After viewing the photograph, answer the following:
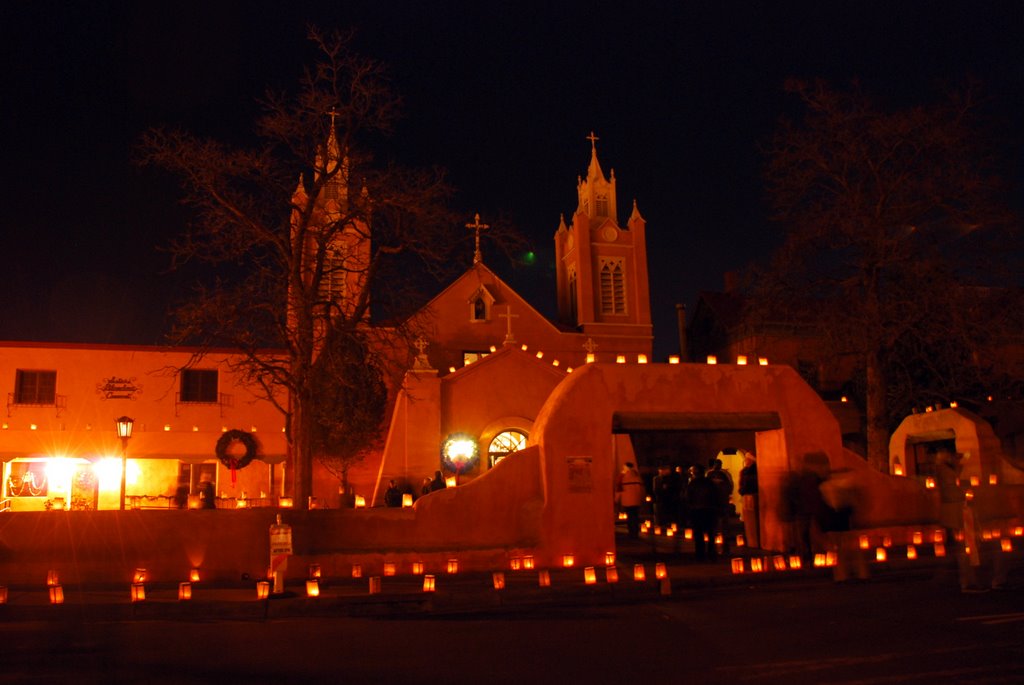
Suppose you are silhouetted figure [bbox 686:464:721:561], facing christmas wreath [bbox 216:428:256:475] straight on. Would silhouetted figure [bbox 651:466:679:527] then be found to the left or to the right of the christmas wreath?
right

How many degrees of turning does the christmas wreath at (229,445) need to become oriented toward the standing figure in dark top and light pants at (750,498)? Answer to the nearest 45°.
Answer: approximately 45° to its left

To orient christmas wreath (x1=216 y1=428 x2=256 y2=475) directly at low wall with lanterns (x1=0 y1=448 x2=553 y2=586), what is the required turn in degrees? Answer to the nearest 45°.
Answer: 0° — it already faces it

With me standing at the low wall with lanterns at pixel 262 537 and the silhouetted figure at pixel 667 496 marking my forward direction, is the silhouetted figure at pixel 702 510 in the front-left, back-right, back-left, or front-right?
front-right

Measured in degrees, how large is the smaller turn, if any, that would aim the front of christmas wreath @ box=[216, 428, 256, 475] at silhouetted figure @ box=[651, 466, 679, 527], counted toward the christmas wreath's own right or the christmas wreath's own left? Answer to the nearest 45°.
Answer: approximately 45° to the christmas wreath's own left

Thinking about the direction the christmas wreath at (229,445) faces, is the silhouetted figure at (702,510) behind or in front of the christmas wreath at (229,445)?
in front

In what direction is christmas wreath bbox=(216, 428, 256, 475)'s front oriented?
toward the camera
